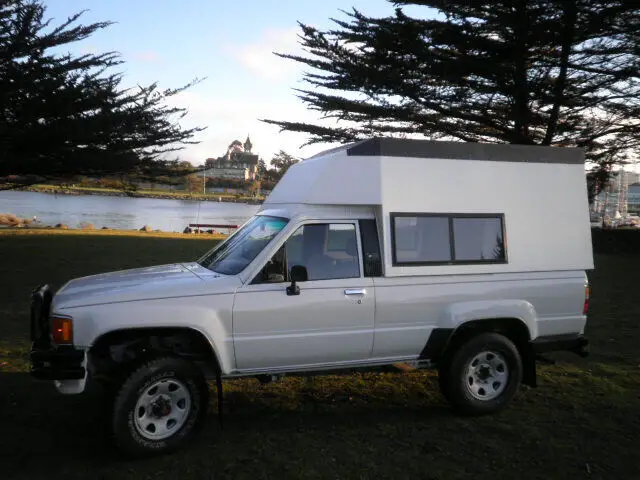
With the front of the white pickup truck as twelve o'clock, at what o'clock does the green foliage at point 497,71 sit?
The green foliage is roughly at 4 o'clock from the white pickup truck.

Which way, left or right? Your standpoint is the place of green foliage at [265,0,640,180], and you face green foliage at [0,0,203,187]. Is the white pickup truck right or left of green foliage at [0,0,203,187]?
left

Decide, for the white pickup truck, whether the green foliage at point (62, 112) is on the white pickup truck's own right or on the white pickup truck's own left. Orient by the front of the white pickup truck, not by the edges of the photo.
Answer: on the white pickup truck's own right

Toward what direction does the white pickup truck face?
to the viewer's left
